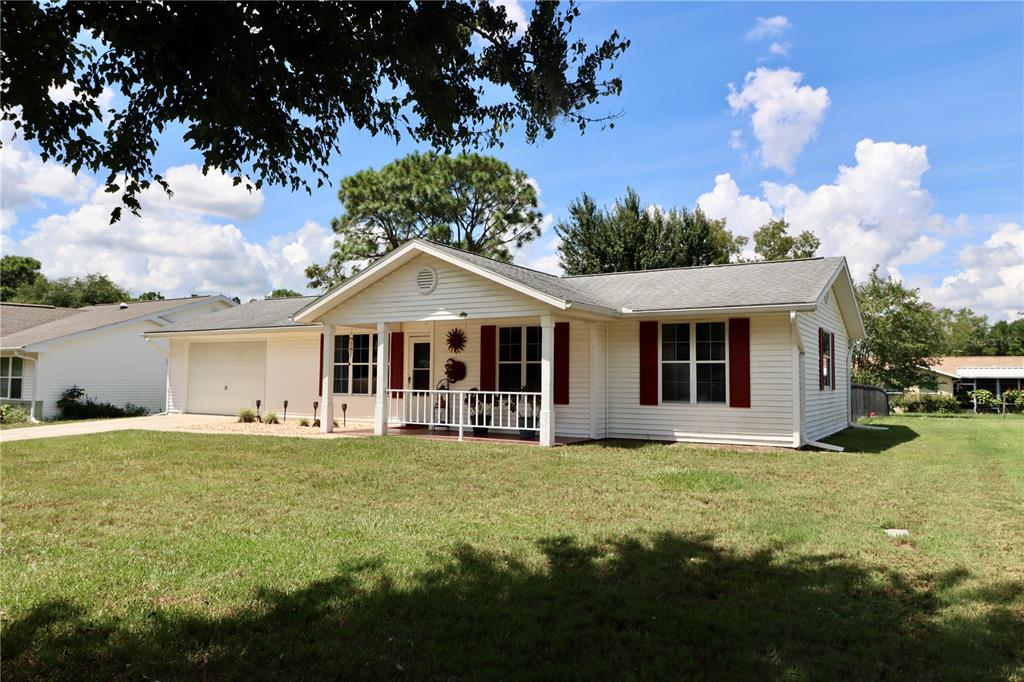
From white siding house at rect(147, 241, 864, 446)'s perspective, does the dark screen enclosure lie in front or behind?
behind

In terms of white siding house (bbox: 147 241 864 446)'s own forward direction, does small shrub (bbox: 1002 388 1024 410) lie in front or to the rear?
to the rear

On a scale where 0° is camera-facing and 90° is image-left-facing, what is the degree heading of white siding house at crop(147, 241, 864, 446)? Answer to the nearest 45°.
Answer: approximately 45°

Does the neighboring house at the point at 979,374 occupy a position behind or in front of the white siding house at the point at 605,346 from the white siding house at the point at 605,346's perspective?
behind

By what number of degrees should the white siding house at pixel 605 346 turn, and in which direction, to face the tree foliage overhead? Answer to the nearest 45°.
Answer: approximately 45° to its left

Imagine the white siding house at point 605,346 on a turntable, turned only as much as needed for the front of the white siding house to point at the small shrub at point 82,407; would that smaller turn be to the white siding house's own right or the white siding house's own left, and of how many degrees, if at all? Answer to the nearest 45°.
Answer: approximately 90° to the white siding house's own right

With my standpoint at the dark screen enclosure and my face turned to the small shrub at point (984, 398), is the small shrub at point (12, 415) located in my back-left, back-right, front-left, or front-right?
back-left

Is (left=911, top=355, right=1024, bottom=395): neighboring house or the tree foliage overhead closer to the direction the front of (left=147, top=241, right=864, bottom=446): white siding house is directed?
the tree foliage overhead

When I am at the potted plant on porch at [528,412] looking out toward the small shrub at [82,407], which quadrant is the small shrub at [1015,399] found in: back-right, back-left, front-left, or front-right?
back-right

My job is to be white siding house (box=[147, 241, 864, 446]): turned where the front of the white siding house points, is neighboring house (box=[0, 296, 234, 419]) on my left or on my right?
on my right

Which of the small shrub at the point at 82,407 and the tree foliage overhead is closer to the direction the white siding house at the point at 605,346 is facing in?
the tree foliage overhead

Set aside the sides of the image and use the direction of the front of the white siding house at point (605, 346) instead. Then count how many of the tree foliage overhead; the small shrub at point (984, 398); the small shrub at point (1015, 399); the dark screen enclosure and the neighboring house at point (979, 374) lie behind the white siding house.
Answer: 4
